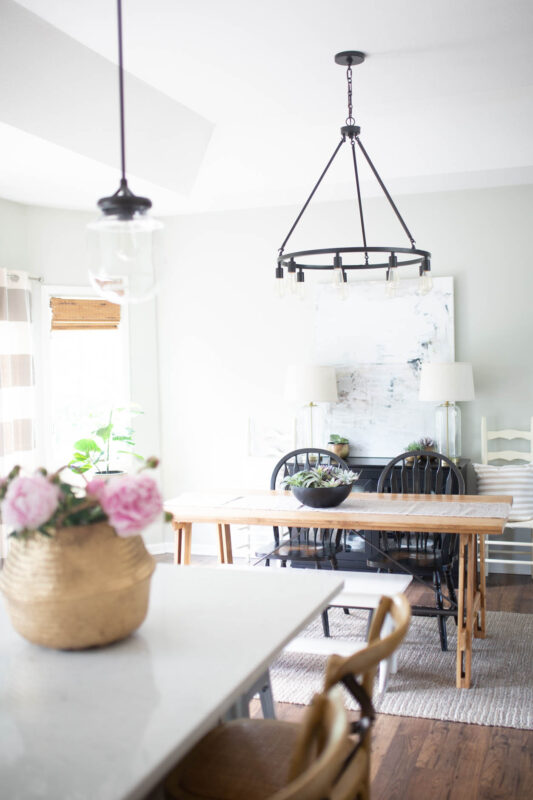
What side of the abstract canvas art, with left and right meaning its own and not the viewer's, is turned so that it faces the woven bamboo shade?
right

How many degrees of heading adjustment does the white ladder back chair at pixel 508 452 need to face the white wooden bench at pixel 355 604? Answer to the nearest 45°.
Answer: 0° — it already faces it

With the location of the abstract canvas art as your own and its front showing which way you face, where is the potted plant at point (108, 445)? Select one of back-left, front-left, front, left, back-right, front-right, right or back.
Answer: right

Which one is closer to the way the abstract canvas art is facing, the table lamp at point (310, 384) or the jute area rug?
the jute area rug

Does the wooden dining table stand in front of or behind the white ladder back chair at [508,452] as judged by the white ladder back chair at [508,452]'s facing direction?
in front

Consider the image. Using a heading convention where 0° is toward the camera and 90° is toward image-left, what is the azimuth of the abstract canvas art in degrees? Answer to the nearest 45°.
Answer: approximately 0°

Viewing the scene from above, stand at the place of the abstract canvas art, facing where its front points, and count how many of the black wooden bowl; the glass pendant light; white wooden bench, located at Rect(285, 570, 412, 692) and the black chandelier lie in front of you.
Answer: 4

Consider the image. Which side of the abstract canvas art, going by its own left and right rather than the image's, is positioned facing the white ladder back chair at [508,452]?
left
